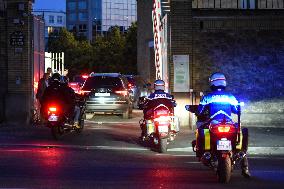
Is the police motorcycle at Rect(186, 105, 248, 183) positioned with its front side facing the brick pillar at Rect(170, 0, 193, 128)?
yes

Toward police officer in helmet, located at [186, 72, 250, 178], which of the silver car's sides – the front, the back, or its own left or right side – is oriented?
back

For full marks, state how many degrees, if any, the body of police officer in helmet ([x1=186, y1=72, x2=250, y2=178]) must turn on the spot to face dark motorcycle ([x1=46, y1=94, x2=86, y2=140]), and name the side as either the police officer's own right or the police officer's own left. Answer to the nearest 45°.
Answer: approximately 45° to the police officer's own left

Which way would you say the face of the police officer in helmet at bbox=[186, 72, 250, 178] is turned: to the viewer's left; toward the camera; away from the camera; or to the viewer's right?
away from the camera

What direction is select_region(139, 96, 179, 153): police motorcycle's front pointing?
away from the camera

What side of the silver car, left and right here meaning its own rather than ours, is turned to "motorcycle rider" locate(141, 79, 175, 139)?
back

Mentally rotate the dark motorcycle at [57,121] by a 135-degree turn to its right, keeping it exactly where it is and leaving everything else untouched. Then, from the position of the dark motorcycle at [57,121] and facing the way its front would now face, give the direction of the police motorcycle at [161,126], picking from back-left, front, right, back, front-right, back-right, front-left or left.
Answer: front-left

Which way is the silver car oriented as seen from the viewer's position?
away from the camera

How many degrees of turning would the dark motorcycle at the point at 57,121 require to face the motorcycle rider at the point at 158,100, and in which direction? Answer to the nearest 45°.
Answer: approximately 90° to its right

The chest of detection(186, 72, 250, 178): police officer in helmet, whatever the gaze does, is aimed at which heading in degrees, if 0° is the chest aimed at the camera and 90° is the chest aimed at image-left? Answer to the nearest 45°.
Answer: approximately 180°

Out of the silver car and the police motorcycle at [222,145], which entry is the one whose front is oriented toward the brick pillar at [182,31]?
the police motorcycle

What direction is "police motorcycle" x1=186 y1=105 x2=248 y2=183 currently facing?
away from the camera
